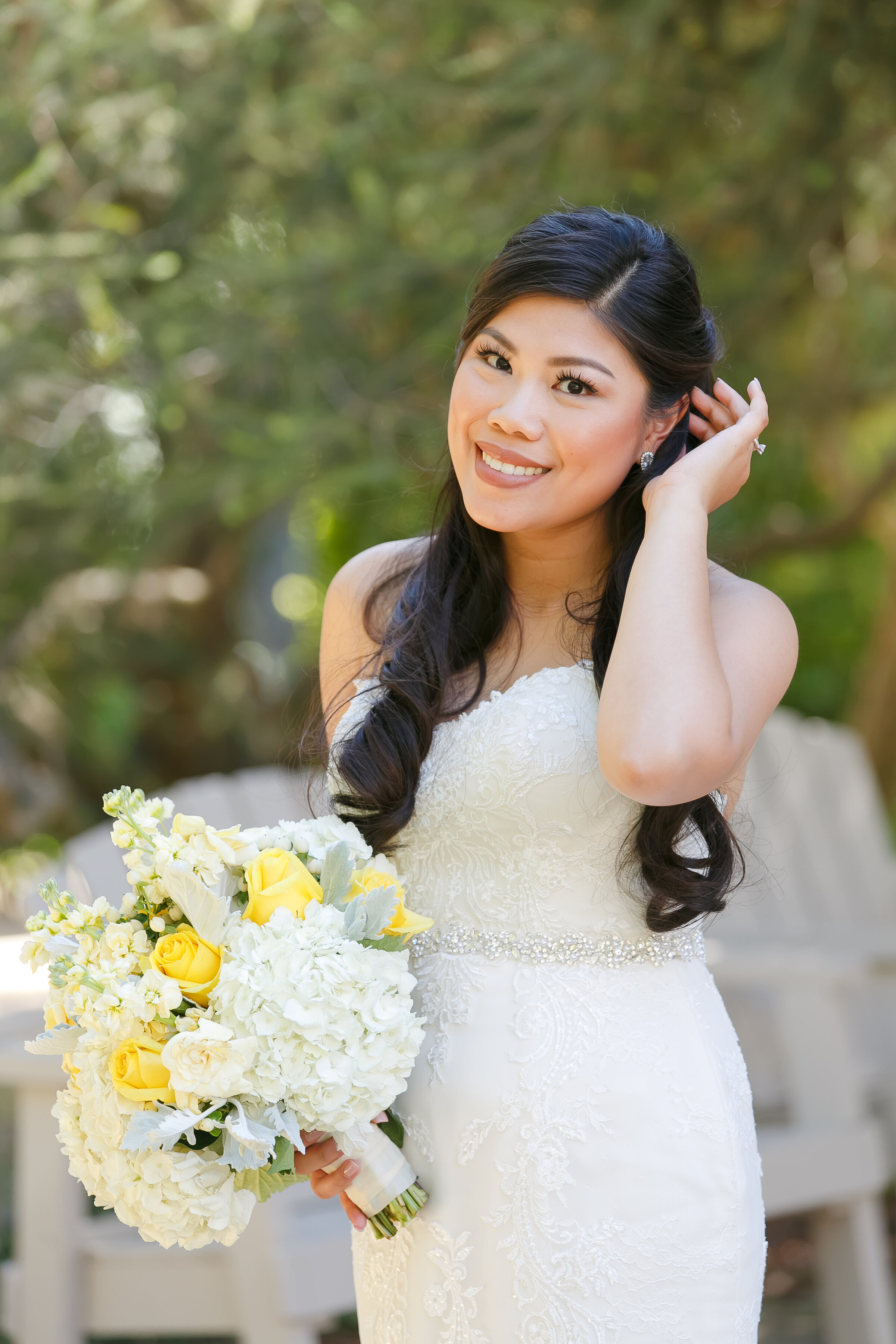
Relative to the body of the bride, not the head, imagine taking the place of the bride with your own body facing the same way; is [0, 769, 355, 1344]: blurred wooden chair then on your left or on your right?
on your right

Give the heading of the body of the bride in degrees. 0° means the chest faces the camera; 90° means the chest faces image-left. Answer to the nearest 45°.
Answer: approximately 45°
